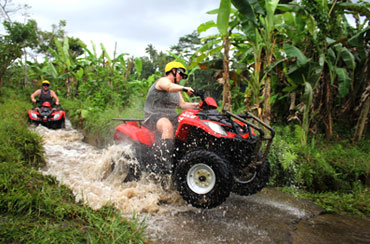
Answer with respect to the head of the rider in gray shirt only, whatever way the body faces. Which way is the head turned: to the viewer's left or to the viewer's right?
to the viewer's right

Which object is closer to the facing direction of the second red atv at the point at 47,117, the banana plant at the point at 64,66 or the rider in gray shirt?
the rider in gray shirt

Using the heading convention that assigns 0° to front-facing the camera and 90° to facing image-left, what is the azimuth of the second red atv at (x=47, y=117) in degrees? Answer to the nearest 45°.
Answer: approximately 0°

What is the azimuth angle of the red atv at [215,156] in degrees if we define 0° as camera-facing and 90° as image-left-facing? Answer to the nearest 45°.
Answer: approximately 315°

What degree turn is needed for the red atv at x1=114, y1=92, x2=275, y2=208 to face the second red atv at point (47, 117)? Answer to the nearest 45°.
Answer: approximately 180°

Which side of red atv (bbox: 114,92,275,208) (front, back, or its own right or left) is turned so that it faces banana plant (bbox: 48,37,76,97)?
back

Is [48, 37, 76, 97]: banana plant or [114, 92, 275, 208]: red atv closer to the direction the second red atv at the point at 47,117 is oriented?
the red atv

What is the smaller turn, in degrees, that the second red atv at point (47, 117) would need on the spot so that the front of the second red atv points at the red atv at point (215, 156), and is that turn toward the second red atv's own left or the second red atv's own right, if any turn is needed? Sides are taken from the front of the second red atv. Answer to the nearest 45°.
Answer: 0° — it already faces it

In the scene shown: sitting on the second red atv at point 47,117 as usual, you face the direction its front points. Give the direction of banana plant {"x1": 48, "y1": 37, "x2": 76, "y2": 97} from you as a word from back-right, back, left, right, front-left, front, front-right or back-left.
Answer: back
